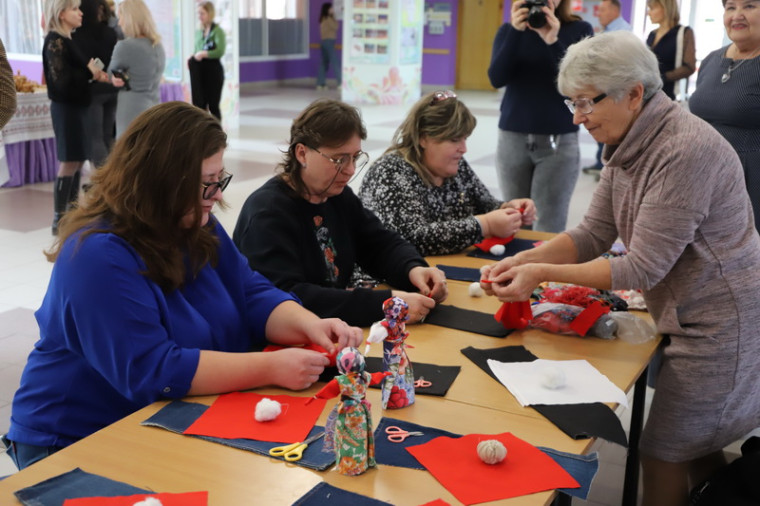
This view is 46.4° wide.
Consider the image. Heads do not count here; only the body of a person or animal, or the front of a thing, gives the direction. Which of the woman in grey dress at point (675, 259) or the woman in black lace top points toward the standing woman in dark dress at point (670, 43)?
the woman in black lace top

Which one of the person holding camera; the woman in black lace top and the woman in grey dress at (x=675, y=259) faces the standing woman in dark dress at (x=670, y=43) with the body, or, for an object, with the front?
the woman in black lace top

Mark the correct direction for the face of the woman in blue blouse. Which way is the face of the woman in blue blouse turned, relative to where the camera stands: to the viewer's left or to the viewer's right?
to the viewer's right

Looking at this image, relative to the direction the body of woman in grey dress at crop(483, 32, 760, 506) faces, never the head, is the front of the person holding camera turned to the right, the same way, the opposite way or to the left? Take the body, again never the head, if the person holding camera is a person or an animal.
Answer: to the left

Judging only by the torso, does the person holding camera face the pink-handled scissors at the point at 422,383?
yes

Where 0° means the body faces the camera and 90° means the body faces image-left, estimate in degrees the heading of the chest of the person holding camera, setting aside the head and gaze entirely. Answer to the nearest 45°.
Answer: approximately 0°

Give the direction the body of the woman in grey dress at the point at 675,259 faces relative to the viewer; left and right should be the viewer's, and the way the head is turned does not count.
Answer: facing to the left of the viewer

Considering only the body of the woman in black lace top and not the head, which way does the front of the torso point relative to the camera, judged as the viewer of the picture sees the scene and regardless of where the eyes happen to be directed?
to the viewer's right

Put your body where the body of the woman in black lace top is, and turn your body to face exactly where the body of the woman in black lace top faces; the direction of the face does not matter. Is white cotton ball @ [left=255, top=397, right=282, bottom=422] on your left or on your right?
on your right

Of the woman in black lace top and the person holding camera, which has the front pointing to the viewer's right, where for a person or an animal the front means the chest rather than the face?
the woman in black lace top
